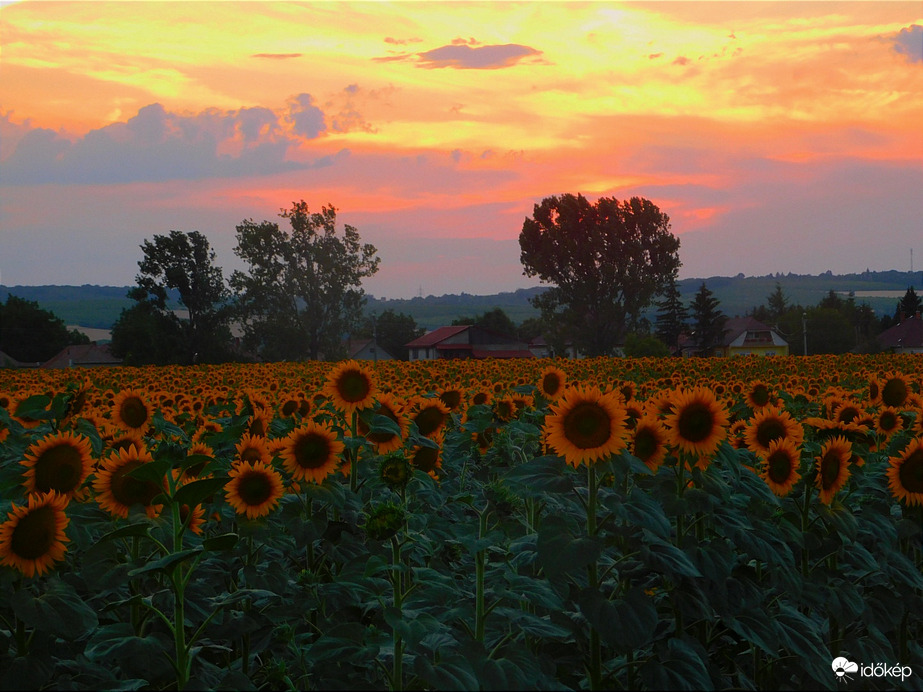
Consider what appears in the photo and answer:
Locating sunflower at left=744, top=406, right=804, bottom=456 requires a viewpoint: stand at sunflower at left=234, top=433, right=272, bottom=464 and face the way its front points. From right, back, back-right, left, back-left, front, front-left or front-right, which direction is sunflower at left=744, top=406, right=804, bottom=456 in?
left

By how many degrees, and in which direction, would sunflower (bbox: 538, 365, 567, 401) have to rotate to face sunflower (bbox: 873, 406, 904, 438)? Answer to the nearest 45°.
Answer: approximately 45° to its left

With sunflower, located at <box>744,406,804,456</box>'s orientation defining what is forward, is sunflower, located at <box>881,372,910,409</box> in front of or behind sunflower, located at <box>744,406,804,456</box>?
behind

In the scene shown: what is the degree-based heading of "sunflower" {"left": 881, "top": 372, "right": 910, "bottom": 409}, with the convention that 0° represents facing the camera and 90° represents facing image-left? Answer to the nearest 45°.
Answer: approximately 0°

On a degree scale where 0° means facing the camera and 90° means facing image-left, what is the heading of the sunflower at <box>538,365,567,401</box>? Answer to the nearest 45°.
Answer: approximately 0°

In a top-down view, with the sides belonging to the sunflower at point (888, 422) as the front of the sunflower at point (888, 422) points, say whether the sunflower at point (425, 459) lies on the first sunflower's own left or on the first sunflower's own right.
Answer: on the first sunflower's own right
